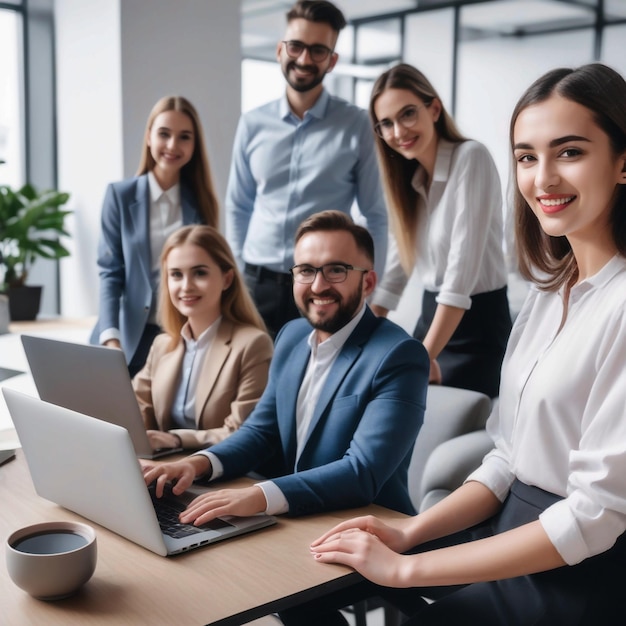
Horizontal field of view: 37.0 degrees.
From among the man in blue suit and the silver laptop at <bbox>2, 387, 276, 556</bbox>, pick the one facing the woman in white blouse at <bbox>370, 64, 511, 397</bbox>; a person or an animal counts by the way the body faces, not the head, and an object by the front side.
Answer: the silver laptop

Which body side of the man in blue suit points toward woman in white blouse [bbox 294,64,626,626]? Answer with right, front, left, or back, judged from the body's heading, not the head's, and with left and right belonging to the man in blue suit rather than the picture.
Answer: left

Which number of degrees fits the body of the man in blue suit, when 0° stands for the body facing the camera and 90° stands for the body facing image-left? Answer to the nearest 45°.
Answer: approximately 45°

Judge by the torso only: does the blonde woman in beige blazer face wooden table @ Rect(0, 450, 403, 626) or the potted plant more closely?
the wooden table

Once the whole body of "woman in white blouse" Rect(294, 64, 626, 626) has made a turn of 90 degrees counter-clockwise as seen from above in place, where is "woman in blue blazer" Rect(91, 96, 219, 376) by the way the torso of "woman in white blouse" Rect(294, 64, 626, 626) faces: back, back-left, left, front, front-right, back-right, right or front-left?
back

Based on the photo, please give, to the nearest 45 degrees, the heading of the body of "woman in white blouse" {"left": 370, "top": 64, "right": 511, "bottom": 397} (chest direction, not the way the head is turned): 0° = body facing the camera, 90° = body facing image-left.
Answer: approximately 45°

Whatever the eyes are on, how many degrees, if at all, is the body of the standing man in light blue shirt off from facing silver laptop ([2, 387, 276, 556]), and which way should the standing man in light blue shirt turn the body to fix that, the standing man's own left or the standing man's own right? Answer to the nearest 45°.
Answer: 0° — they already face it

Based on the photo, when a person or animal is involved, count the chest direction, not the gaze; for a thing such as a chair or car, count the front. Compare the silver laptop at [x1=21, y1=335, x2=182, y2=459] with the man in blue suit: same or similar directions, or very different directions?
very different directions

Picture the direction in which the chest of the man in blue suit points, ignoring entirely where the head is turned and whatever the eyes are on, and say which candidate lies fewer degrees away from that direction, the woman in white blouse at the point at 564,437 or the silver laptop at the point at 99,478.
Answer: the silver laptop

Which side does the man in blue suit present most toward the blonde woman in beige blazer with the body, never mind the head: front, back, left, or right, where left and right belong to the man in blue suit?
right

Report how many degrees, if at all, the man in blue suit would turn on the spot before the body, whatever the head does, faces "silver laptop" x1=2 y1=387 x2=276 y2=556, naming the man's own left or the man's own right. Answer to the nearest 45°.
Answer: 0° — they already face it
